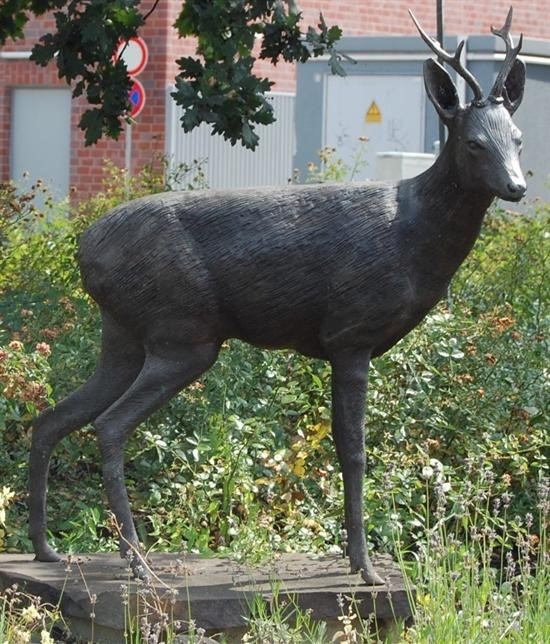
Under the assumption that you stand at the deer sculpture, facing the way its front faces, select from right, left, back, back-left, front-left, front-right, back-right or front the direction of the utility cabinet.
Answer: left

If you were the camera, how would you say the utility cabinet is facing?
facing the viewer

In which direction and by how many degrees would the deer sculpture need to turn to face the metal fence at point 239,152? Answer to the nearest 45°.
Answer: approximately 90° to its left

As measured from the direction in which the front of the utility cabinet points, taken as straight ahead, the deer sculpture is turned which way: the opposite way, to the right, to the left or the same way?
to the left

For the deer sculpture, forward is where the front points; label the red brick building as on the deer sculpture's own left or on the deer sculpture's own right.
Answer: on the deer sculpture's own left

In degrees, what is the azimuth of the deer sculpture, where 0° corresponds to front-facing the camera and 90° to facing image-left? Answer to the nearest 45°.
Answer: approximately 270°

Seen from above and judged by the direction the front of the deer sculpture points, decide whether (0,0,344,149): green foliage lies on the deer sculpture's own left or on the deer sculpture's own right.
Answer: on the deer sculpture's own left

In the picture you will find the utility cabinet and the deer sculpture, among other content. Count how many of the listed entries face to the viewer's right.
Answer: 1
